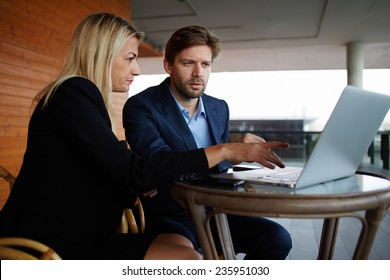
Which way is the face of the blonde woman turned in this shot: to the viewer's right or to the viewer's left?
to the viewer's right

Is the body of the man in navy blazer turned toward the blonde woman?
no

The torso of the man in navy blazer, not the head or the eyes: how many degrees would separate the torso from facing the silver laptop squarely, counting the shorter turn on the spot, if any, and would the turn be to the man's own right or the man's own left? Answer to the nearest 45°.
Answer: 0° — they already face it

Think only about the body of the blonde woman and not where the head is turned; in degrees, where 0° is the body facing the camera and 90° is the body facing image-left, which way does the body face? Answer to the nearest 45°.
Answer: approximately 270°

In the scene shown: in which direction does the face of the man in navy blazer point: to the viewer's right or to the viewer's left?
to the viewer's right

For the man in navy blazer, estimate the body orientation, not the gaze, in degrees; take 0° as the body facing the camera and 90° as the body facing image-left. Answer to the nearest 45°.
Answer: approximately 315°

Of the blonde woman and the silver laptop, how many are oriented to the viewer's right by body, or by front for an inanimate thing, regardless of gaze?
1

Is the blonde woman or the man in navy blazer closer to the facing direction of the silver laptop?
the man in navy blazer

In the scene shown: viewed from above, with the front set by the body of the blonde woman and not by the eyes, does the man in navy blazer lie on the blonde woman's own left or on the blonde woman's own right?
on the blonde woman's own left

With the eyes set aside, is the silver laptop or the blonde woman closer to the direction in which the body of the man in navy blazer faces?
the silver laptop

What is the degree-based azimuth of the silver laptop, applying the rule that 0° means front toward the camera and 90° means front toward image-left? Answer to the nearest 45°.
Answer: approximately 135°

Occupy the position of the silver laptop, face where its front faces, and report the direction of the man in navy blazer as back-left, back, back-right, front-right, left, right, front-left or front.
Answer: front
